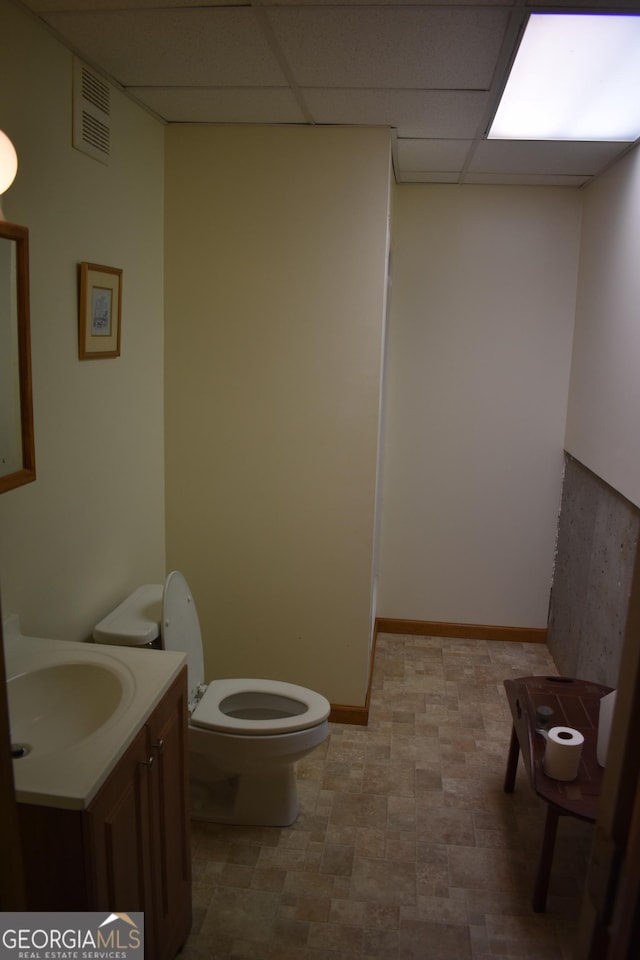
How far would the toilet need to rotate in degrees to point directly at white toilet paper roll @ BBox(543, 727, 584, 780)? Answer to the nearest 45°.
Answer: approximately 45° to its right

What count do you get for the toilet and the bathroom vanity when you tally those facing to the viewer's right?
2

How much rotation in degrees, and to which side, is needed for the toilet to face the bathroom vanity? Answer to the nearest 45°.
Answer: approximately 90° to its right

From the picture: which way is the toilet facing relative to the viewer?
to the viewer's right

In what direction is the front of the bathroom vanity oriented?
to the viewer's right

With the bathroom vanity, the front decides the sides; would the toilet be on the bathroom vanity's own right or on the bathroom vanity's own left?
on the bathroom vanity's own left
